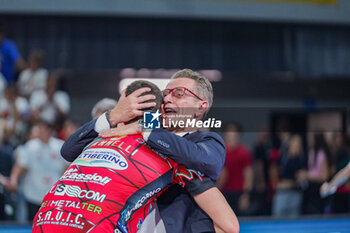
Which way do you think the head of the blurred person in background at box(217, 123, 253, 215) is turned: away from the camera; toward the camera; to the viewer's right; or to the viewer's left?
toward the camera

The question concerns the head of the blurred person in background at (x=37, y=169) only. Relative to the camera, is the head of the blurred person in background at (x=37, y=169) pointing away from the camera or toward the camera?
toward the camera

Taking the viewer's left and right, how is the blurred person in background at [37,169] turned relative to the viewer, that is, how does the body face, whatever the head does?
facing the viewer

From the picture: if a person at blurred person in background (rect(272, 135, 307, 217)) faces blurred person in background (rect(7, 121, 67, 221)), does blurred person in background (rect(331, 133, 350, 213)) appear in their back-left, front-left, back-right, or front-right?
back-left

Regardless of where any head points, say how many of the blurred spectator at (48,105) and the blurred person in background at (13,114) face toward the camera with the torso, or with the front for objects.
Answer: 2

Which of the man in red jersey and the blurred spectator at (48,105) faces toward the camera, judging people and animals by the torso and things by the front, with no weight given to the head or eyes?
the blurred spectator

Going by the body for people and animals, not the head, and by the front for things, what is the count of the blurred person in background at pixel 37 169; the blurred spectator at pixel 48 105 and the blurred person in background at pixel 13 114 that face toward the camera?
3

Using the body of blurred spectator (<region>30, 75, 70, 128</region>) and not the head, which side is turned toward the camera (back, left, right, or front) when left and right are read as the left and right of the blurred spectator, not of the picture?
front

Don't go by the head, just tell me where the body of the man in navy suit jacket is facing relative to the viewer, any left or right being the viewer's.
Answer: facing the viewer and to the left of the viewer

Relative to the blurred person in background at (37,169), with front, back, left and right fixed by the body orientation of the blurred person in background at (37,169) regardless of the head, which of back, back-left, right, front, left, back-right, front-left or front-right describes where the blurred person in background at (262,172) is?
left

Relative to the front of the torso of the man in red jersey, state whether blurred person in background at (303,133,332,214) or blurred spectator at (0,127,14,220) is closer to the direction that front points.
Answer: the blurred person in background

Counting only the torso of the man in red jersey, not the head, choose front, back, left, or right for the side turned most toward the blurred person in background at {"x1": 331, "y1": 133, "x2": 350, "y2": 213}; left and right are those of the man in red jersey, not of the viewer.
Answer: front

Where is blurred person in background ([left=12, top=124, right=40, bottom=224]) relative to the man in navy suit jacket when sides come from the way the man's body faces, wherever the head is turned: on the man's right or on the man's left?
on the man's right

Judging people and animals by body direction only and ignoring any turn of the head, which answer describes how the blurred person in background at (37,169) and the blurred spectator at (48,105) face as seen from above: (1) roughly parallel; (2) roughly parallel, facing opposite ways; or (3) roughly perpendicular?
roughly parallel

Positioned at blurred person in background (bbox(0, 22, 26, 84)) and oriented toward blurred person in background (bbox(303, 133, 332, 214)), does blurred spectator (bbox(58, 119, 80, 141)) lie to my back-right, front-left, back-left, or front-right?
front-right

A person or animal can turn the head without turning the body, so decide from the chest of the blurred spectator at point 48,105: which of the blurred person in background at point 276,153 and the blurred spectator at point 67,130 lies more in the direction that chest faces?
the blurred spectator

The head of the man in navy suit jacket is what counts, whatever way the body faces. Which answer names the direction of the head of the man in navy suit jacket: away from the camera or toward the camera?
toward the camera

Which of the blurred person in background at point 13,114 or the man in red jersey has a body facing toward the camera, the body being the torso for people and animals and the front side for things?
the blurred person in background

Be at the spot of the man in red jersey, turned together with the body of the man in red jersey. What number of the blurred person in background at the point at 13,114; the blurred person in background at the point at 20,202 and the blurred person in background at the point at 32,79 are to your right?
0

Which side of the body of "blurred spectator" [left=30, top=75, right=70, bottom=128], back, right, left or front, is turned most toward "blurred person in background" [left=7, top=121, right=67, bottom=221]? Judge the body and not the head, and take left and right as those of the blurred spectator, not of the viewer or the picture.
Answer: front
